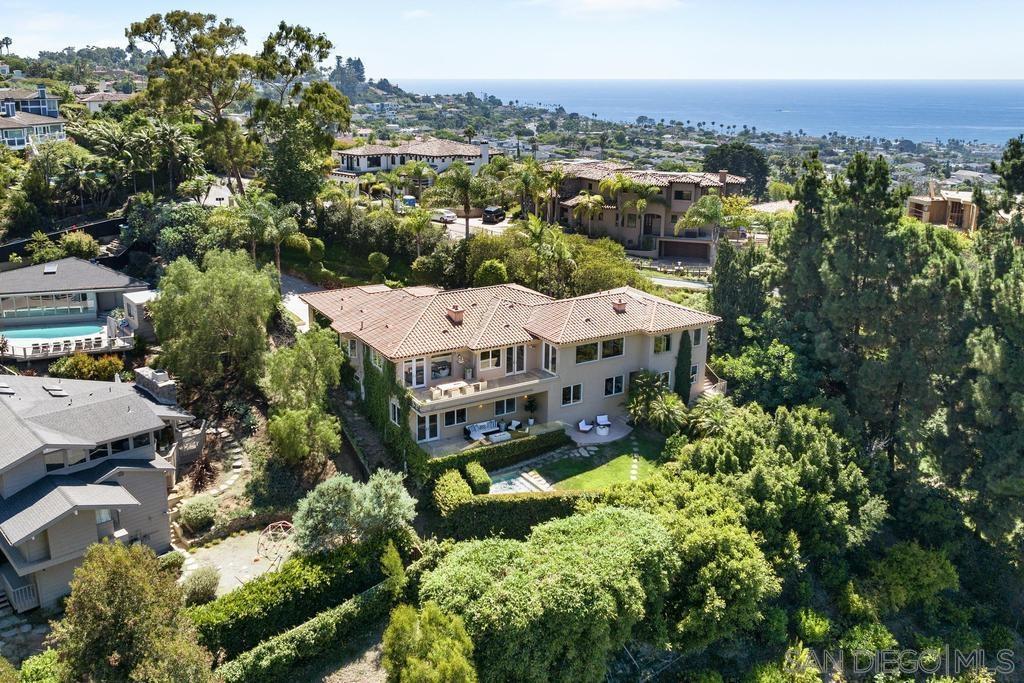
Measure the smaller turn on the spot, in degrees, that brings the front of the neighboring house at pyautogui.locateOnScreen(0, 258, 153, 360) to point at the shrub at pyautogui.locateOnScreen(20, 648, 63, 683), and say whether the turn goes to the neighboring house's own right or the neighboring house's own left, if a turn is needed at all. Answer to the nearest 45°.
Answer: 0° — it already faces it

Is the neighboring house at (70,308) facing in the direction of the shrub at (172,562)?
yes

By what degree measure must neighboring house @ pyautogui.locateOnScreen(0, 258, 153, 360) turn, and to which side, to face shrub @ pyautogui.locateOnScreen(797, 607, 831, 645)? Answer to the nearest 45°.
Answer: approximately 45° to its left

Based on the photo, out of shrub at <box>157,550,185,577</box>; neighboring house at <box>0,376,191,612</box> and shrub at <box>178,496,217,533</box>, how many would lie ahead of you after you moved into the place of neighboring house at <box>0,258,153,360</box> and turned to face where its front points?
3

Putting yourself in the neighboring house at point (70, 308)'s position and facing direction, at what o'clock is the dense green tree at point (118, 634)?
The dense green tree is roughly at 12 o'clock from the neighboring house.

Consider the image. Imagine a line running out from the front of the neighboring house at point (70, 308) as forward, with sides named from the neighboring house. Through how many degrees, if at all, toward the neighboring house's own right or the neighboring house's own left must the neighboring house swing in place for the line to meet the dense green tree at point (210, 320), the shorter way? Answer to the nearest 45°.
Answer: approximately 45° to the neighboring house's own left

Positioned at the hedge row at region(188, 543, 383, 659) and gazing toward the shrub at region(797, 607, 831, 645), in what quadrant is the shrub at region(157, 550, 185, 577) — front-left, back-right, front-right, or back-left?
back-left

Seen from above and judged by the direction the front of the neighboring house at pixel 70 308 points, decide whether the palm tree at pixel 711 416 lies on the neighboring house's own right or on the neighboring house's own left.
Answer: on the neighboring house's own left

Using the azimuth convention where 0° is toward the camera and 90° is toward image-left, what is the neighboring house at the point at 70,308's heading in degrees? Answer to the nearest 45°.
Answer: approximately 0°
